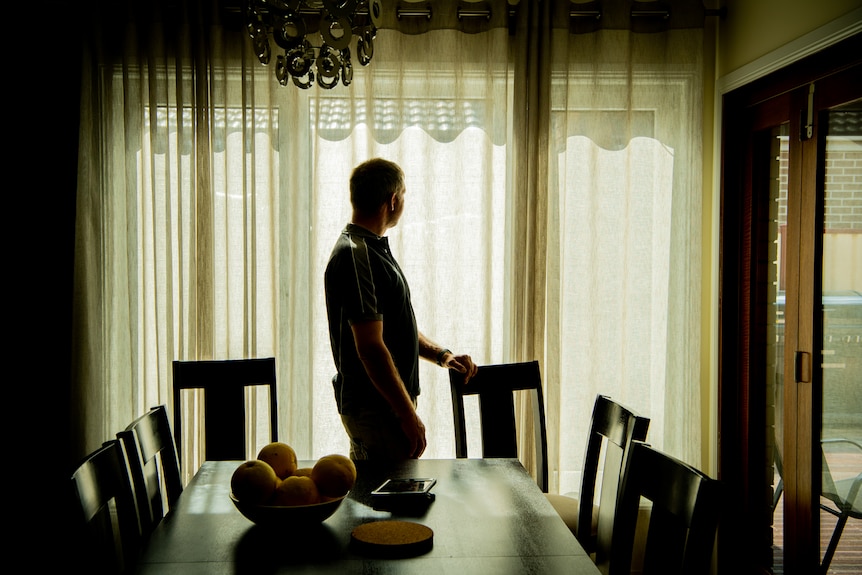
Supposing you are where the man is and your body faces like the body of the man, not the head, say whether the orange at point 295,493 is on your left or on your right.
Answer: on your right

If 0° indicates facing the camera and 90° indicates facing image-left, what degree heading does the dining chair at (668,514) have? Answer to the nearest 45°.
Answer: approximately 45°

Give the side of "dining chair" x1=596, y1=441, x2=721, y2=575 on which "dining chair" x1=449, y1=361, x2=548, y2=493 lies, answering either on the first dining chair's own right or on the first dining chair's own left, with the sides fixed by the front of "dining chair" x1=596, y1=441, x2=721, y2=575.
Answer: on the first dining chair's own right

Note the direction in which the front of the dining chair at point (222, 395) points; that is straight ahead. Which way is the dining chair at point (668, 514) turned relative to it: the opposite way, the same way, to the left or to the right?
to the right

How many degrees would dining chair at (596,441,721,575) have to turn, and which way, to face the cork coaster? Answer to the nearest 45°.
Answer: approximately 45° to its right

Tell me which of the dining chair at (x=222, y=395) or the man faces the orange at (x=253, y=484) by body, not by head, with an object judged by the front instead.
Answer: the dining chair

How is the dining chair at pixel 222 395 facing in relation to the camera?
toward the camera

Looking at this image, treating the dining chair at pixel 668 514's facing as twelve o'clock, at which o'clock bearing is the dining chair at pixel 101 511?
the dining chair at pixel 101 511 is roughly at 1 o'clock from the dining chair at pixel 668 514.

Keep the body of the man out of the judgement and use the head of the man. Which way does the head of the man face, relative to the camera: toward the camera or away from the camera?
away from the camera

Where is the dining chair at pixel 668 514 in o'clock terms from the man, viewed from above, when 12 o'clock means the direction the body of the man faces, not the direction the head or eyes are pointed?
The dining chair is roughly at 2 o'clock from the man.

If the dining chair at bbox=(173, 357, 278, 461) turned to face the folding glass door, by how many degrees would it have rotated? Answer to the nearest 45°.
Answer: approximately 90° to its left

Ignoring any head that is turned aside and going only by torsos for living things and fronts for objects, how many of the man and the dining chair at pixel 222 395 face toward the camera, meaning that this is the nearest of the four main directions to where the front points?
1

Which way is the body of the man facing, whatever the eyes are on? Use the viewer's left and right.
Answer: facing to the right of the viewer

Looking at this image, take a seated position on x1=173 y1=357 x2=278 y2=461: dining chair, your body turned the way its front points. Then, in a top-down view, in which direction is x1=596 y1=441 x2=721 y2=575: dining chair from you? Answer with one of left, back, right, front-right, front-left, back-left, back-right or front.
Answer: front-left

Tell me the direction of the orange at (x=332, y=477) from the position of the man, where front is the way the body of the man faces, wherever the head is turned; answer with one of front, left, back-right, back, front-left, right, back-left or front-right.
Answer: right

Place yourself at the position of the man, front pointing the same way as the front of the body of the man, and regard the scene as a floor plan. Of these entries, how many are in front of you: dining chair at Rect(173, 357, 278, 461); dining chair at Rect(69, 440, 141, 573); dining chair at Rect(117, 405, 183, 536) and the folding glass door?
1

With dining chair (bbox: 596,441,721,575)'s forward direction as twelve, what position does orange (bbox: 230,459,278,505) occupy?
The orange is roughly at 1 o'clock from the dining chair.
